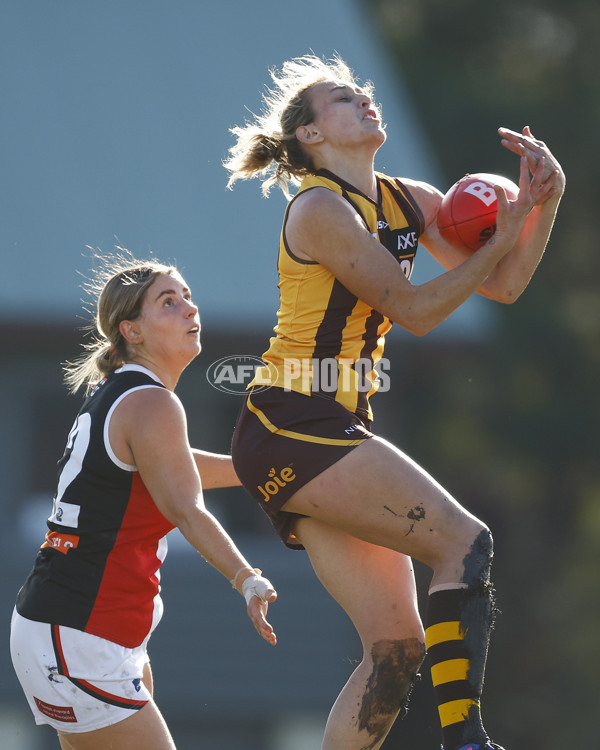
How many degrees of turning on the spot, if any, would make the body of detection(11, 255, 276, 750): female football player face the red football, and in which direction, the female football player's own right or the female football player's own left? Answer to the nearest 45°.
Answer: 0° — they already face it

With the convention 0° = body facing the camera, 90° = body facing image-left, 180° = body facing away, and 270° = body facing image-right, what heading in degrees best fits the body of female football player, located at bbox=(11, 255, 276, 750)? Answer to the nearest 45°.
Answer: approximately 270°

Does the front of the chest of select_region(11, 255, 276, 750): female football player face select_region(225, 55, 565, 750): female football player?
yes
